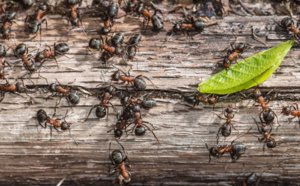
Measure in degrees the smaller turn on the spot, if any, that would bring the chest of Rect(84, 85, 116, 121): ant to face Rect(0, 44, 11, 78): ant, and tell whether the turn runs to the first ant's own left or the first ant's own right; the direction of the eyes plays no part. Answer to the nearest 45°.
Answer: approximately 90° to the first ant's own left

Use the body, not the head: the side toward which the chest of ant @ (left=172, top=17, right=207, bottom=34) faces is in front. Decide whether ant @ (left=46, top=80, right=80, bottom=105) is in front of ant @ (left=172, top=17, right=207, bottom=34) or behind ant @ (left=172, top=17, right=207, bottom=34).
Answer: in front

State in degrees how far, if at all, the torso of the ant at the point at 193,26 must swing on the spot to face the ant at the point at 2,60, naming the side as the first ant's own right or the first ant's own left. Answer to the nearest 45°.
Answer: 0° — it already faces it

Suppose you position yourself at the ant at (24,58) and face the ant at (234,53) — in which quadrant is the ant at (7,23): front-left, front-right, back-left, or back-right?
back-left

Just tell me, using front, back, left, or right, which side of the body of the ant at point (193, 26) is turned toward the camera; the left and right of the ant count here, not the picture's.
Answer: left

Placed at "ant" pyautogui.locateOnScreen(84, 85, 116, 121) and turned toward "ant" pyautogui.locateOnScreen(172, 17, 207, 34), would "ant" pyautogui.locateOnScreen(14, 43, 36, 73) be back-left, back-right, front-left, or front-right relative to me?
back-left

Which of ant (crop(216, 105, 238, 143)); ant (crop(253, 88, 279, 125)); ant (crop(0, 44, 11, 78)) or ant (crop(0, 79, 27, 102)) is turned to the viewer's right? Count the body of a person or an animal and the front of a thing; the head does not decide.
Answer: ant (crop(0, 79, 27, 102))

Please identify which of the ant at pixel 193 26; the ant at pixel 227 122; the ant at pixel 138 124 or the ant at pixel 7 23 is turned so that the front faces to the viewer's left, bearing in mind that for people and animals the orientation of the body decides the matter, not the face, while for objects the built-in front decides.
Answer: the ant at pixel 193 26

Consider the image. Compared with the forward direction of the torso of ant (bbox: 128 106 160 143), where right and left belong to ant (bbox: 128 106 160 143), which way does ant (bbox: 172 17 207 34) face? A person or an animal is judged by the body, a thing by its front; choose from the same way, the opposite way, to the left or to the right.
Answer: to the left

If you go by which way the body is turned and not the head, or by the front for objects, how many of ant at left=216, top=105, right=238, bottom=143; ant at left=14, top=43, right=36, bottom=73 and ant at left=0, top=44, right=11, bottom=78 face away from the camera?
1
